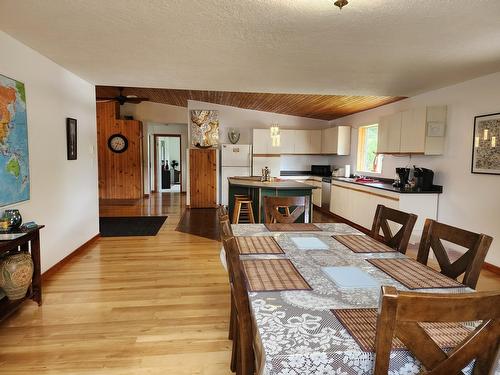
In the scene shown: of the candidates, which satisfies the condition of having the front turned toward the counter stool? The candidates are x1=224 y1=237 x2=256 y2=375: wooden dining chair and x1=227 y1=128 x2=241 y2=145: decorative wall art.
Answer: the decorative wall art

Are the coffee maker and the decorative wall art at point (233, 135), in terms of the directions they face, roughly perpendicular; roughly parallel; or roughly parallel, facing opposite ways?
roughly perpendicular

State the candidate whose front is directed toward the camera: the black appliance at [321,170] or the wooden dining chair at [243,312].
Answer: the black appliance

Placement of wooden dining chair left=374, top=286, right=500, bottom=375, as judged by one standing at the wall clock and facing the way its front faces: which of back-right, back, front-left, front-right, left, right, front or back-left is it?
front

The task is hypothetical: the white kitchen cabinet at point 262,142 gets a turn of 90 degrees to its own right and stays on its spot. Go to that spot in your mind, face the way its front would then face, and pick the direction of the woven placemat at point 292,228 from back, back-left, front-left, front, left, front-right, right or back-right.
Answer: left

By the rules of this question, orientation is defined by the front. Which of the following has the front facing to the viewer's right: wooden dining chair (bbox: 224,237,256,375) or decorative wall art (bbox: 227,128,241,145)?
the wooden dining chair

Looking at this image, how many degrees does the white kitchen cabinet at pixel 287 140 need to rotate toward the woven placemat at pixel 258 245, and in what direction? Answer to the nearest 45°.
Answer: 0° — it already faces it

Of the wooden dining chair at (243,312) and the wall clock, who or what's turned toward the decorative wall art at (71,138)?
the wall clock

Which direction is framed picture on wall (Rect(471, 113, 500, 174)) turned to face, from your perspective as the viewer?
facing the viewer and to the left of the viewer

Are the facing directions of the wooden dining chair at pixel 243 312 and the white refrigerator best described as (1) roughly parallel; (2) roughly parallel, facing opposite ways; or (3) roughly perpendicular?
roughly perpendicular

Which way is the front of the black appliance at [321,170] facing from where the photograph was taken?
facing the viewer

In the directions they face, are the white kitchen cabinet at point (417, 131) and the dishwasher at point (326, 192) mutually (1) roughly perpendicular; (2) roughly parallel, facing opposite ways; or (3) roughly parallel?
roughly parallel

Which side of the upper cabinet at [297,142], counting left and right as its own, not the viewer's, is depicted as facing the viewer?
front

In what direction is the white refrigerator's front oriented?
toward the camera

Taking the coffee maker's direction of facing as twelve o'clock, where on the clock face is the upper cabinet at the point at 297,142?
The upper cabinet is roughly at 3 o'clock from the coffee maker.

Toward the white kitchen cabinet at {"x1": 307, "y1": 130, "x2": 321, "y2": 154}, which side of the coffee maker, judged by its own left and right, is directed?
right

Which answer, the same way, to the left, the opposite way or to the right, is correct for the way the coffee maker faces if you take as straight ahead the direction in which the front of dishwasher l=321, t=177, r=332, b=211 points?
the same way

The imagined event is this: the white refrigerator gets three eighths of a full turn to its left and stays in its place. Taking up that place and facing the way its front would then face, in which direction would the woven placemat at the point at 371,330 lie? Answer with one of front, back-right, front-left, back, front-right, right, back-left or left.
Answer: back-right

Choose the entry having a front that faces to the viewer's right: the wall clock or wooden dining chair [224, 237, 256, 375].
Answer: the wooden dining chair

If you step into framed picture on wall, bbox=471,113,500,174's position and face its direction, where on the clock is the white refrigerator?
The white refrigerator is roughly at 2 o'clock from the framed picture on wall.
